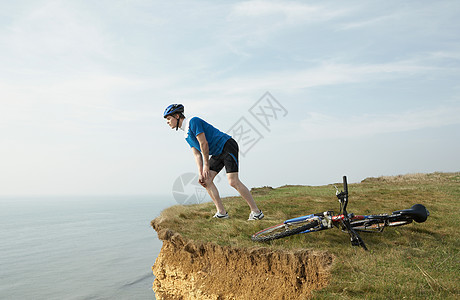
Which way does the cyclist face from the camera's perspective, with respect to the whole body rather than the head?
to the viewer's left

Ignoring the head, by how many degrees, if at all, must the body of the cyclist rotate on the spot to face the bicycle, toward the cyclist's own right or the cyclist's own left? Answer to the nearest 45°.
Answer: approximately 135° to the cyclist's own left

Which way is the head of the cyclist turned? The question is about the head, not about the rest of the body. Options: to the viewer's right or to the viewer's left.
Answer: to the viewer's left
